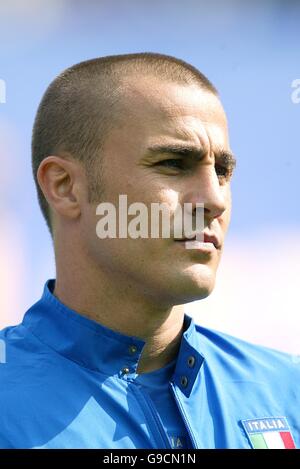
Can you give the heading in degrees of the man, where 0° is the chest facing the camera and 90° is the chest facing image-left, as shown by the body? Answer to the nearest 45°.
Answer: approximately 315°
